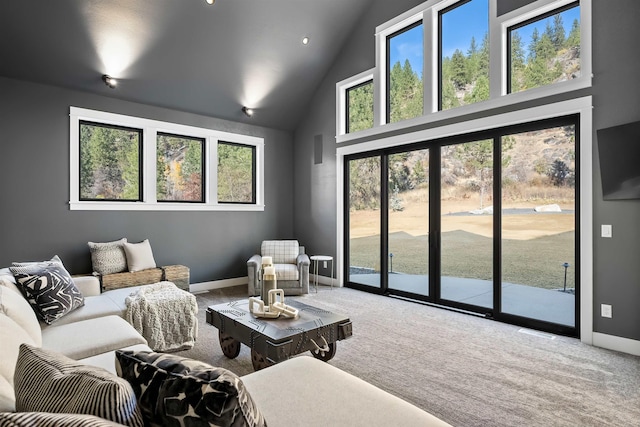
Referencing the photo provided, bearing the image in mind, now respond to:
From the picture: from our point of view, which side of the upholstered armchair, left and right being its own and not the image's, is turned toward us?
front

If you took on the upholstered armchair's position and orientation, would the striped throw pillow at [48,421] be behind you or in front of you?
in front

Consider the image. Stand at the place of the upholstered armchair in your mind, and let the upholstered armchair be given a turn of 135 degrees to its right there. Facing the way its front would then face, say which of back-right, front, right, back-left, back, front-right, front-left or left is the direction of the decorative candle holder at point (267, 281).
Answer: back-left

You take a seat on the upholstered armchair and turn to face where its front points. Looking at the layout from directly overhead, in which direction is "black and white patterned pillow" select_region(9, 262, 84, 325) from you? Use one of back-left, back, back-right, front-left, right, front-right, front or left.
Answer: front-right

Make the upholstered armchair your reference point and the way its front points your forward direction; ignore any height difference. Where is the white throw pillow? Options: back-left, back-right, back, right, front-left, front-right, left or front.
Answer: right

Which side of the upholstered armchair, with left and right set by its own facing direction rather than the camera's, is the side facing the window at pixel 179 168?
right

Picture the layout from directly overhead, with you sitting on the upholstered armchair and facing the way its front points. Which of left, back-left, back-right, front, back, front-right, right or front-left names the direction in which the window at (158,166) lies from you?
right

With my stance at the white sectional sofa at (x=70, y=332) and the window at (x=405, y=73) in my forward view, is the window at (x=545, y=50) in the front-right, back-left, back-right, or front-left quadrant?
front-right

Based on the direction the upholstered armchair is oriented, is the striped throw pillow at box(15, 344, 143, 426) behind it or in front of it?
in front

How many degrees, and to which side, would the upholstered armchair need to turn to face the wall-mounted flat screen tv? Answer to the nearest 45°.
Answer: approximately 45° to its left

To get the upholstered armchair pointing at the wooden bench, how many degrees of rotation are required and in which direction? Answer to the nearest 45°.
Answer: approximately 90° to its right

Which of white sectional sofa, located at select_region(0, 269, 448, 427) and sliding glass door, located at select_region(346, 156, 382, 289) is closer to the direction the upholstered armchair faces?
the white sectional sofa

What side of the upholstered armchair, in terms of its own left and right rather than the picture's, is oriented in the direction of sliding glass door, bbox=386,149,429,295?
left

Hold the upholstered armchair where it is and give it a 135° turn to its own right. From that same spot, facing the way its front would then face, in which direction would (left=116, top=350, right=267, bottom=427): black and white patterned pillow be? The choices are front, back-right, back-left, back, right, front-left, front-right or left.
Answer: back-left

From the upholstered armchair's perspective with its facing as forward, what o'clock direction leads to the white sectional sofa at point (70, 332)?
The white sectional sofa is roughly at 1 o'clock from the upholstered armchair.
